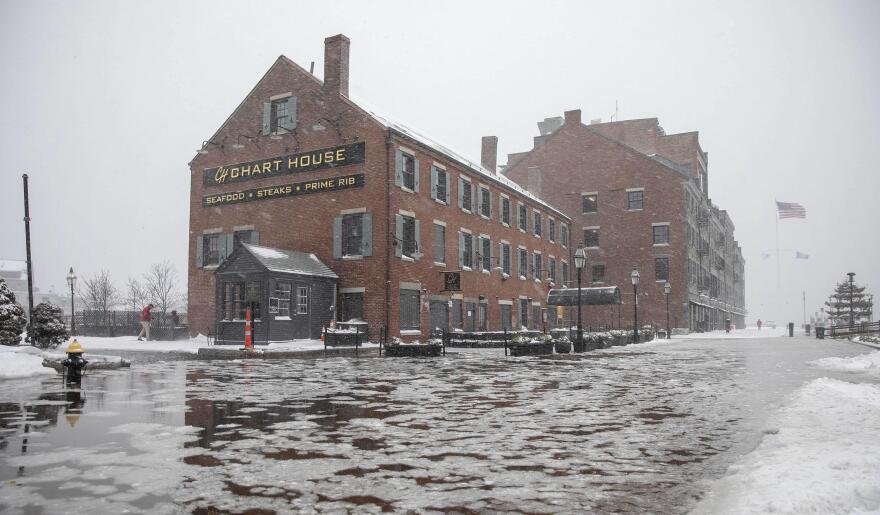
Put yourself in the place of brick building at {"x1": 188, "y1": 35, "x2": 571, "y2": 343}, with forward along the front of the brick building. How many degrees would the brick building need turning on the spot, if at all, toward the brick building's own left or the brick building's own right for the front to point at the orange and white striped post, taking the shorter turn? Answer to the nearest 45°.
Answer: approximately 45° to the brick building's own left

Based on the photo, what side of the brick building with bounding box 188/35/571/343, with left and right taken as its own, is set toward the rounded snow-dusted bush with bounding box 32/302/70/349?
front

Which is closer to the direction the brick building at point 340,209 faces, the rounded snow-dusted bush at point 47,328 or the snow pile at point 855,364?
the rounded snow-dusted bush

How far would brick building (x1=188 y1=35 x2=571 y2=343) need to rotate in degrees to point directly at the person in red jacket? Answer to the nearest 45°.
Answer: approximately 45° to its right

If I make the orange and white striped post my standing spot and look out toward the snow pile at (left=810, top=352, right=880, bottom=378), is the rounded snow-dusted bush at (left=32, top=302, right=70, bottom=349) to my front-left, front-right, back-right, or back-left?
back-right

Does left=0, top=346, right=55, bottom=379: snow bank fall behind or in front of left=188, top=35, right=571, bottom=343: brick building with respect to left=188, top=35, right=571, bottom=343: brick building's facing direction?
in front

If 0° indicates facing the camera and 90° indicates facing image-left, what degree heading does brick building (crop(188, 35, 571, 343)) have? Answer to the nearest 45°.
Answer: approximately 45°

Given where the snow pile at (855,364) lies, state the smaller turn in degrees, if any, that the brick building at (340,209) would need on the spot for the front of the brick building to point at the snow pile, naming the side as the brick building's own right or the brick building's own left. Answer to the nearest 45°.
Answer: approximately 90° to the brick building's own left

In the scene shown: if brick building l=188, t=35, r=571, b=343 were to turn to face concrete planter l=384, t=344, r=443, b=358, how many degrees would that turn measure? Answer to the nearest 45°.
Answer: approximately 45° to its left
